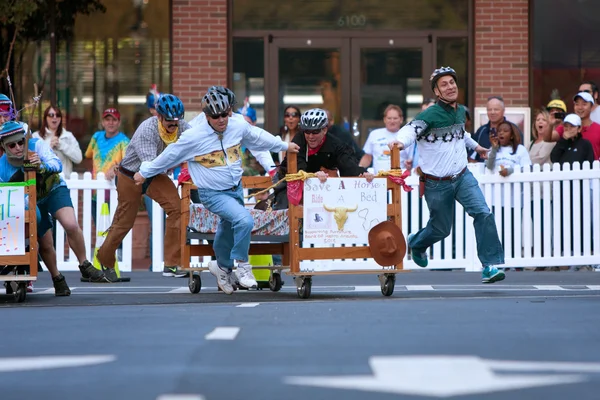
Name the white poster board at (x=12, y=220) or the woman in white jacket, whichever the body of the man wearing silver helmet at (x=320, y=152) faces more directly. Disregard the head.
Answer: the white poster board

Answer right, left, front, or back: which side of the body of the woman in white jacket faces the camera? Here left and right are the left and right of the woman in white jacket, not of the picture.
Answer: front

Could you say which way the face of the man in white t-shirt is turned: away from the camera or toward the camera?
toward the camera

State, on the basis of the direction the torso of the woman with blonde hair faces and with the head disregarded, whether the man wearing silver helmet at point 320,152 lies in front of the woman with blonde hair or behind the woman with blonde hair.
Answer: in front

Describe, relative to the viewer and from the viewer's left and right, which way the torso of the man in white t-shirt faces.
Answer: facing the viewer

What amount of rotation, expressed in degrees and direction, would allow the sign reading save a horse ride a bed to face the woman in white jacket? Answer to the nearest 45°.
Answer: approximately 135° to its right

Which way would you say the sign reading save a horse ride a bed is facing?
toward the camera

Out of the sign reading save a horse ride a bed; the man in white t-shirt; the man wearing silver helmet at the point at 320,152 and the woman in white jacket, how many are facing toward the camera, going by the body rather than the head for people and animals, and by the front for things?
4

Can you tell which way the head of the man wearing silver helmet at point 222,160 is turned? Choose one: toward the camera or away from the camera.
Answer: toward the camera

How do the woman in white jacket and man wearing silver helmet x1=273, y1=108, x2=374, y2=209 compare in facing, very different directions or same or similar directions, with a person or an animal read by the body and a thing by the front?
same or similar directions

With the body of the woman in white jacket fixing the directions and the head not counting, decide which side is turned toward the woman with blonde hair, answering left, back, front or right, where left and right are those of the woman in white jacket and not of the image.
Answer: left

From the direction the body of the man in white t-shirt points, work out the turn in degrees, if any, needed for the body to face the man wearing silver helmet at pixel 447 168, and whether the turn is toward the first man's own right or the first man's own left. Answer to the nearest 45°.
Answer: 0° — they already face them

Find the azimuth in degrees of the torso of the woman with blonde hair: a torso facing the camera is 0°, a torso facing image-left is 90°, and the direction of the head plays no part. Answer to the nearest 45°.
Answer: approximately 45°
